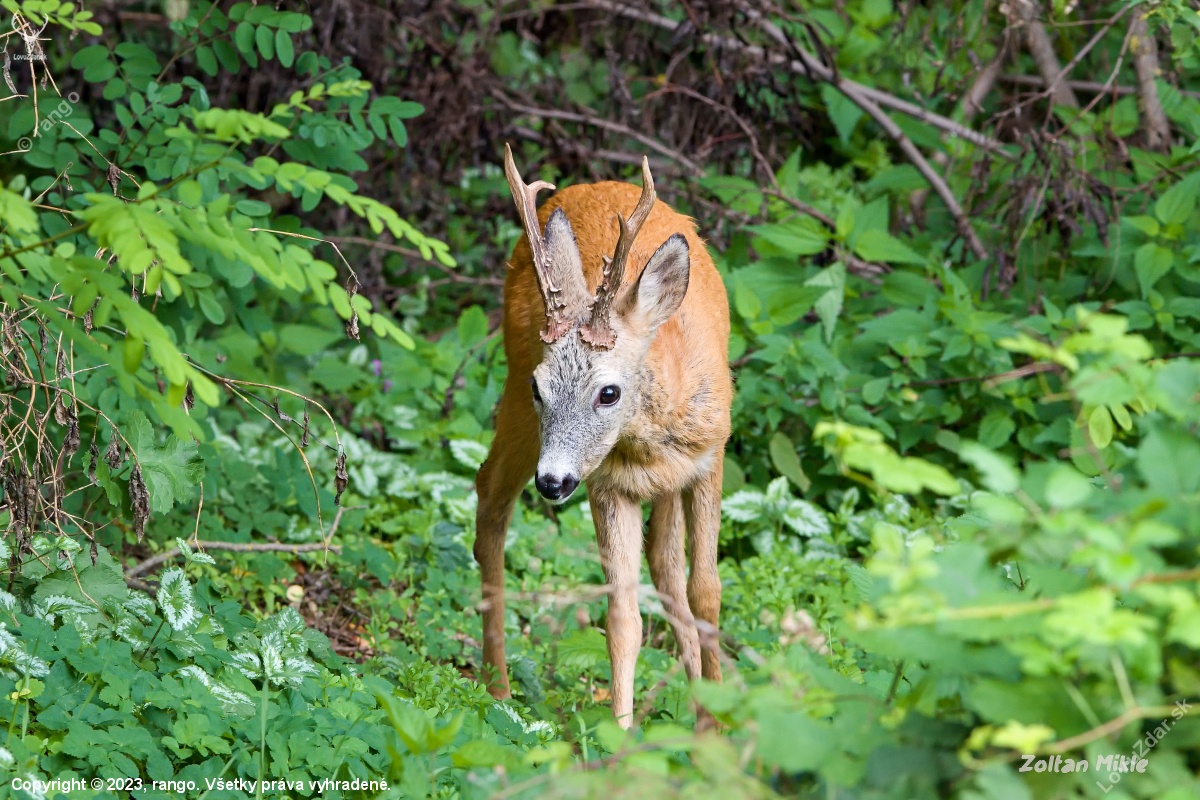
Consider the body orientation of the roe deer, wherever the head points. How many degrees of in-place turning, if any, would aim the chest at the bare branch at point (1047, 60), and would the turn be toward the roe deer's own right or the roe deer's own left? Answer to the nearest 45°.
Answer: approximately 135° to the roe deer's own left

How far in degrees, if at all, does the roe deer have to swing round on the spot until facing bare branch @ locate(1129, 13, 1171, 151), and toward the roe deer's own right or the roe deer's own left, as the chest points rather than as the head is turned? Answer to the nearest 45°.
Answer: approximately 135° to the roe deer's own left

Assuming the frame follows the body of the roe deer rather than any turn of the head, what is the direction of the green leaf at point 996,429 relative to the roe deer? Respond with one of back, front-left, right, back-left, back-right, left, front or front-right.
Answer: back-left

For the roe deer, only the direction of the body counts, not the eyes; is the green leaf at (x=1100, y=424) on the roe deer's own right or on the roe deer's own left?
on the roe deer's own left

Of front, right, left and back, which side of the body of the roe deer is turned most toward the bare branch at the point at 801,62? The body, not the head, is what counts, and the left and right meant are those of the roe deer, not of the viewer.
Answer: back

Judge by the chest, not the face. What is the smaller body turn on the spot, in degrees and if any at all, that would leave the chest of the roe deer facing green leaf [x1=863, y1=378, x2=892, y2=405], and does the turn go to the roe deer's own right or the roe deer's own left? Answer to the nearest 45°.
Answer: approximately 135° to the roe deer's own left

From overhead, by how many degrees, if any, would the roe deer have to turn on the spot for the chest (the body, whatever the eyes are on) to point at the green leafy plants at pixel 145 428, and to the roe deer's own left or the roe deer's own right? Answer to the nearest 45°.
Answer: approximately 45° to the roe deer's own right

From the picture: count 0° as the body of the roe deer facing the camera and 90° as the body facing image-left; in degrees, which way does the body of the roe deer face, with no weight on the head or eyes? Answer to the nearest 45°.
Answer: approximately 0°

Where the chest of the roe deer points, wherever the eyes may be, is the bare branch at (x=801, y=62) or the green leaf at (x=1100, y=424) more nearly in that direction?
the green leaf
